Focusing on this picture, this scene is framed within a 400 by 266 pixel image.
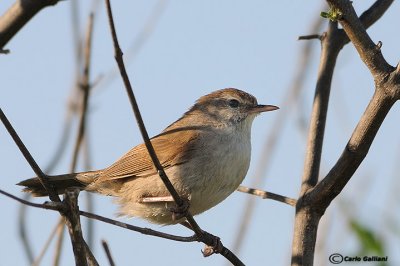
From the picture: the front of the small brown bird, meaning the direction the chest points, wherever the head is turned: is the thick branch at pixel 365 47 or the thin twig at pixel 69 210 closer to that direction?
the thick branch

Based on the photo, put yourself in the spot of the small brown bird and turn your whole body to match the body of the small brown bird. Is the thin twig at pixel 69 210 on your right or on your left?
on your right

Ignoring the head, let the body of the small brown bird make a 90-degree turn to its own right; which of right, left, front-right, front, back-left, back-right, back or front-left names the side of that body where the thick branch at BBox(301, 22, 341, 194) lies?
front-left

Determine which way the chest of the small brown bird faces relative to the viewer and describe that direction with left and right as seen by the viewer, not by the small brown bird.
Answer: facing to the right of the viewer

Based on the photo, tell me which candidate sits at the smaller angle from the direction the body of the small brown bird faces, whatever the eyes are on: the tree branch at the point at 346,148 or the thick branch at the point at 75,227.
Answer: the tree branch

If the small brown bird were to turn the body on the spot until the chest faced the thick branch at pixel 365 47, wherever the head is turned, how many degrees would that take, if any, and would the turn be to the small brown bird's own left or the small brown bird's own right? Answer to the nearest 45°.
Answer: approximately 45° to the small brown bird's own right
